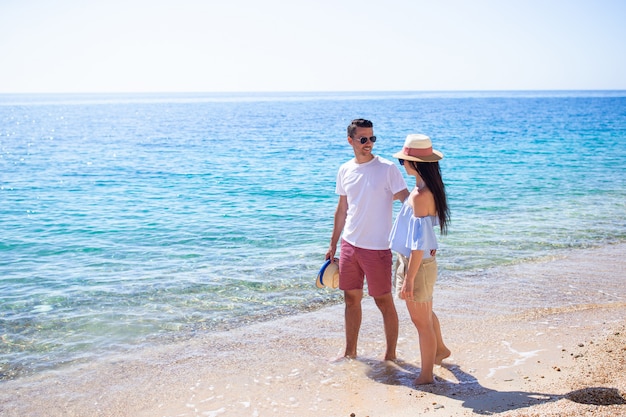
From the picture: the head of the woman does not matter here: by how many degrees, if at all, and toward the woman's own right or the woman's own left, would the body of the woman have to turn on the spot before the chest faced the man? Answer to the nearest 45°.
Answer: approximately 45° to the woman's own right

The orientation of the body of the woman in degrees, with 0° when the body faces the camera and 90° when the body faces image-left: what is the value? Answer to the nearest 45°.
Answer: approximately 90°

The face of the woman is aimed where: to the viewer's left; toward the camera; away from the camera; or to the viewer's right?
to the viewer's left

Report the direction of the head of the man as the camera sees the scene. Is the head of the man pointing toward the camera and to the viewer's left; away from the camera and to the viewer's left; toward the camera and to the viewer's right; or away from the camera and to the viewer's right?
toward the camera and to the viewer's right
